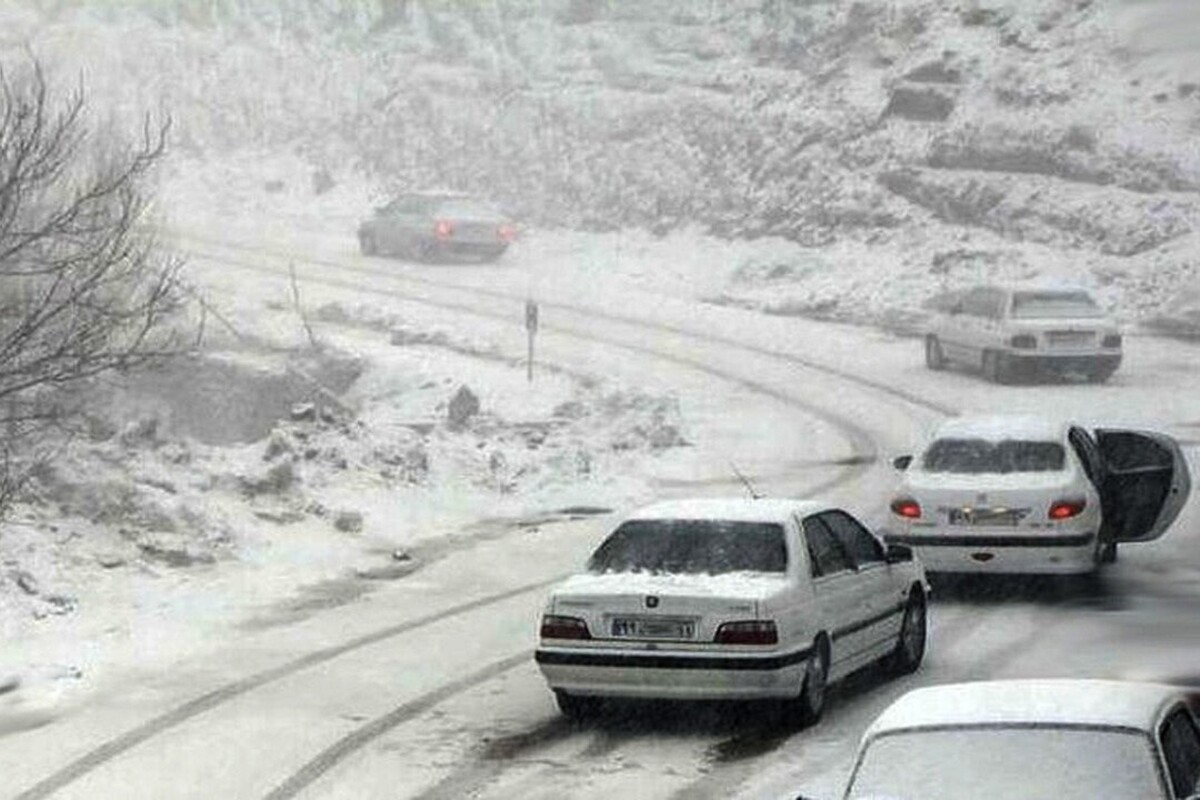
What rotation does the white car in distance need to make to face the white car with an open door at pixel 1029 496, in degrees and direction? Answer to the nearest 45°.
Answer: approximately 135° to its left

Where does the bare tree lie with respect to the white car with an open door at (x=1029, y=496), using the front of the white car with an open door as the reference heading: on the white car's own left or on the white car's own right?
on the white car's own left

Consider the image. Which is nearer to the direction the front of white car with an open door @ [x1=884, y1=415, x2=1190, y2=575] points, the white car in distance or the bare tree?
the white car in distance

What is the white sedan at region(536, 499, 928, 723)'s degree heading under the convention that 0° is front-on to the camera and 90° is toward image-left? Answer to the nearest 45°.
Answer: approximately 225°

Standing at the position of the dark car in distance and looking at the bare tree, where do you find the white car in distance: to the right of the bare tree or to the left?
left

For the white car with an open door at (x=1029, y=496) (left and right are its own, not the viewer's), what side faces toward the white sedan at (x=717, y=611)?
back

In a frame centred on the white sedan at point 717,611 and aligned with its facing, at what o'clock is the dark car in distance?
The dark car in distance is roughly at 10 o'clock from the white sedan.

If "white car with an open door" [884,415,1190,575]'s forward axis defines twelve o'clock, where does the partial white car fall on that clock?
The partial white car is roughly at 6 o'clock from the white car with an open door.

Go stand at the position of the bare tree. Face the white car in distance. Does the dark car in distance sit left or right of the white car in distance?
left

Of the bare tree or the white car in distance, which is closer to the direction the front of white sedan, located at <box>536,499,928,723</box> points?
the white car in distance

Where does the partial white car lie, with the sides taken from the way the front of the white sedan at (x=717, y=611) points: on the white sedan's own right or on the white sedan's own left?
on the white sedan's own right
